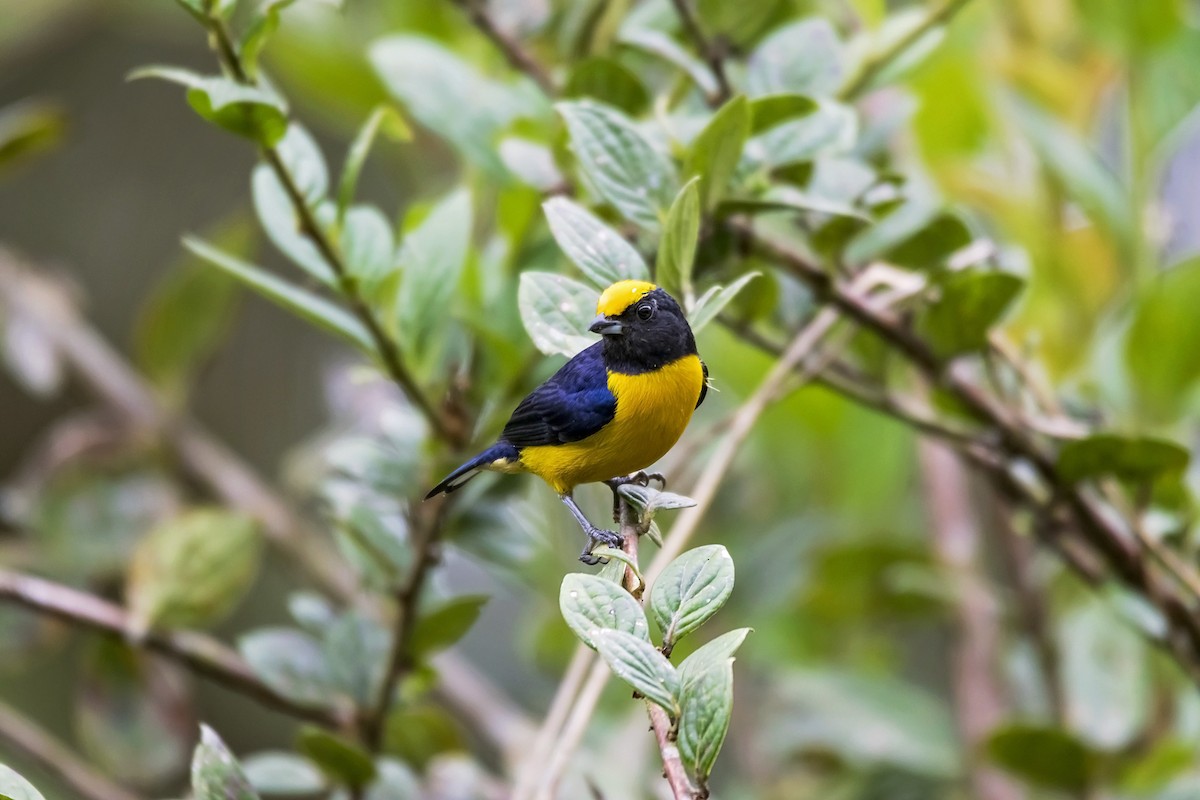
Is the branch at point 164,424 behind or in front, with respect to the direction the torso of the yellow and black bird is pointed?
behind

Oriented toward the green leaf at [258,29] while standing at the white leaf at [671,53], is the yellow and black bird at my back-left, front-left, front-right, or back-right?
front-left

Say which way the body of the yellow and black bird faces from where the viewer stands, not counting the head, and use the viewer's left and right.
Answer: facing the viewer and to the right of the viewer
